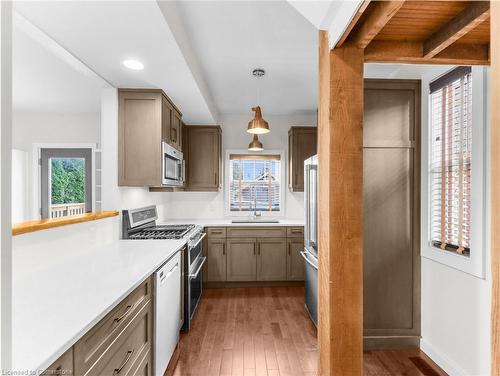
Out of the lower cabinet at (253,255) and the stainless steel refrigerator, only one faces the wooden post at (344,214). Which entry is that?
the lower cabinet

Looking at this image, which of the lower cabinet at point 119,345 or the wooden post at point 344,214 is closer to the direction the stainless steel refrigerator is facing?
the lower cabinet

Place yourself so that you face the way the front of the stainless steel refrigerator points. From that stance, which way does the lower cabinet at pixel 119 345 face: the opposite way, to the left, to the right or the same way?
the opposite way

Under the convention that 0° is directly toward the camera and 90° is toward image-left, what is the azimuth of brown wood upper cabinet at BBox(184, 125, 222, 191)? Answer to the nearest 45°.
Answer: approximately 0°

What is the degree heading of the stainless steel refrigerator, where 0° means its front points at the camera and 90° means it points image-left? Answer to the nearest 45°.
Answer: approximately 90°

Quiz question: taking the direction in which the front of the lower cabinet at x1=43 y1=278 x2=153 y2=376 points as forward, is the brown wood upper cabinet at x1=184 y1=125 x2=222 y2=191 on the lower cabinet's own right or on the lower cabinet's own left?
on the lower cabinet's own left

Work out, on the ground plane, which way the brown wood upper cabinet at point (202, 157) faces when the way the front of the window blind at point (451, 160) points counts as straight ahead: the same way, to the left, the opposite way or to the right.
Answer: to the left

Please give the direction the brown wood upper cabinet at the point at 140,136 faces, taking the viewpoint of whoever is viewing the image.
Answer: facing to the right of the viewer

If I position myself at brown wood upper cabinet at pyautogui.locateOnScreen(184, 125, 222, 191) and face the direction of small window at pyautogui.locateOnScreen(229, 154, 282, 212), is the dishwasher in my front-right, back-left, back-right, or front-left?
back-right

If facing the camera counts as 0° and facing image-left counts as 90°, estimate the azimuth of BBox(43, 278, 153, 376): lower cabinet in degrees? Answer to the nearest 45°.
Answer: approximately 315°

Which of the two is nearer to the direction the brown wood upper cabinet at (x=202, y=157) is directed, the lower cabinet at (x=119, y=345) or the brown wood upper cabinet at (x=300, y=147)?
the lower cabinet

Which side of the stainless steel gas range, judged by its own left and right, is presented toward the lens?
right

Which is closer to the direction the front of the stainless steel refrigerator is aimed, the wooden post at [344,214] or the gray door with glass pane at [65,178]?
the gray door with glass pane
